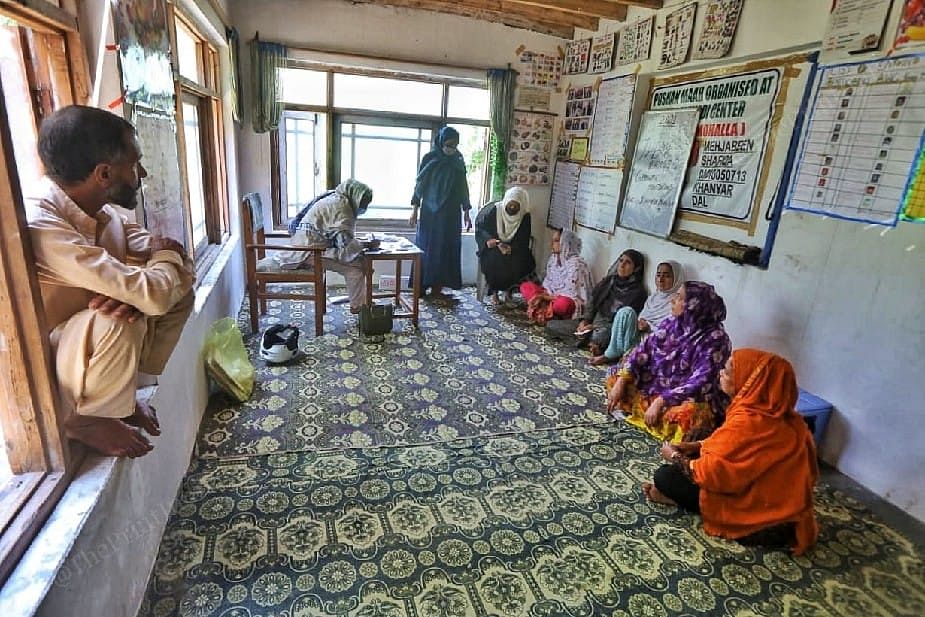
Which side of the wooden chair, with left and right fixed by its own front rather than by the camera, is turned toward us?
right

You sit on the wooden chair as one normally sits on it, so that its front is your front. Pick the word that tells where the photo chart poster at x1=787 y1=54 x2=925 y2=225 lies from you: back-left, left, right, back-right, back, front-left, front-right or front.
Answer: front-right

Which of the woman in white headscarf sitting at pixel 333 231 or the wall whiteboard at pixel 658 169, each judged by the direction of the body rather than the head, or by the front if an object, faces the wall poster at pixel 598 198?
the woman in white headscarf sitting

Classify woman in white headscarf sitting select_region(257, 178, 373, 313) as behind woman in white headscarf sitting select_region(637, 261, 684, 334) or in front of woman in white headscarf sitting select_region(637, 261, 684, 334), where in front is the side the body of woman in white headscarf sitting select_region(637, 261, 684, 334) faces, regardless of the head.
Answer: in front

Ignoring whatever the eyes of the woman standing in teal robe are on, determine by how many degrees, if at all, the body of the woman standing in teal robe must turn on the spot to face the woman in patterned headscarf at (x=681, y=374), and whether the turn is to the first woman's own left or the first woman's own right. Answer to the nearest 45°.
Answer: approximately 45° to the first woman's own left

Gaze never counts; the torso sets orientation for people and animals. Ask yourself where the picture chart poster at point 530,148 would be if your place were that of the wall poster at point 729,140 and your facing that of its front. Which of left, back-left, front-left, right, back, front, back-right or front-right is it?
right

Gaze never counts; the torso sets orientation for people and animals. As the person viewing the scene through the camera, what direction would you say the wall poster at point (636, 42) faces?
facing the viewer and to the left of the viewer

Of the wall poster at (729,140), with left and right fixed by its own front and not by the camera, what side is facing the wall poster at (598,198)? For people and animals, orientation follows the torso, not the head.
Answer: right

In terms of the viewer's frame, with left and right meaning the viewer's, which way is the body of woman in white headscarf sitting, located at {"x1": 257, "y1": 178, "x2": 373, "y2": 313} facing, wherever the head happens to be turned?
facing to the right of the viewer

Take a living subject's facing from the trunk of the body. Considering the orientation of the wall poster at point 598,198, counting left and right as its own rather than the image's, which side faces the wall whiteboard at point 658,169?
left

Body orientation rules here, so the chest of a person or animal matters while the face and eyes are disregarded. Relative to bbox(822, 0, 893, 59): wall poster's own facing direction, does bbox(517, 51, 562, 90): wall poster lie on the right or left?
on its right
